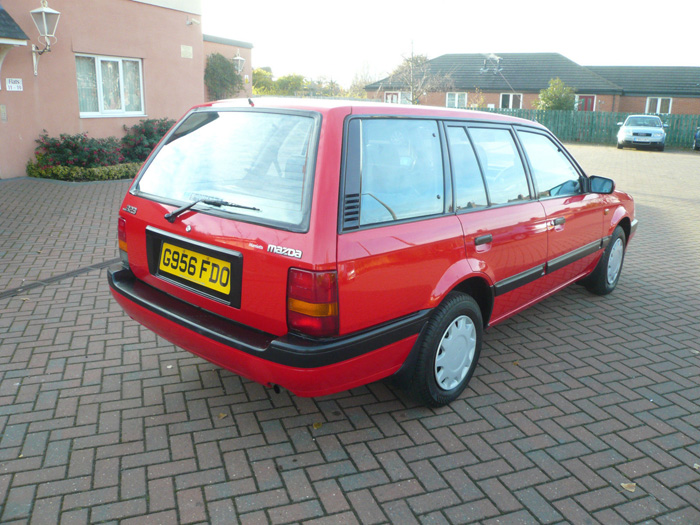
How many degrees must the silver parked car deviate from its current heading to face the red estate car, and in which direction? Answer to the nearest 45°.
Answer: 0° — it already faces it

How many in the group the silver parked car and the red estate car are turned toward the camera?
1

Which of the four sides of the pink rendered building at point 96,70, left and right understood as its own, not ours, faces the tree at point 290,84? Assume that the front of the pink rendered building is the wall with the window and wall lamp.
left

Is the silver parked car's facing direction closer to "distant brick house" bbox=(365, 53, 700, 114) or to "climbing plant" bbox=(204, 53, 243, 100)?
the climbing plant

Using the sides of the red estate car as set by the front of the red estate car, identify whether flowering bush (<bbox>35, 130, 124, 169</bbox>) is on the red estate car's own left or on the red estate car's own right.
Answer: on the red estate car's own left

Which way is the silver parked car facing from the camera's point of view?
toward the camera

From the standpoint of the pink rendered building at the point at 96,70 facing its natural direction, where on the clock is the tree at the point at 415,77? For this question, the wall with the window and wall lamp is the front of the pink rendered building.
The tree is roughly at 9 o'clock from the pink rendered building.

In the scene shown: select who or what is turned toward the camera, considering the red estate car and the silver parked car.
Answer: the silver parked car

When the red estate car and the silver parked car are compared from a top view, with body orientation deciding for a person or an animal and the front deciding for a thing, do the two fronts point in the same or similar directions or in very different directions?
very different directions

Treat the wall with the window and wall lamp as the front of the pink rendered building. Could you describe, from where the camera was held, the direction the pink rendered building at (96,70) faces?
facing the viewer and to the right of the viewer

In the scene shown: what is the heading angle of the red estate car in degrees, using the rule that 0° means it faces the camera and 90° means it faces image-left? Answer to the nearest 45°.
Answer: approximately 225°
